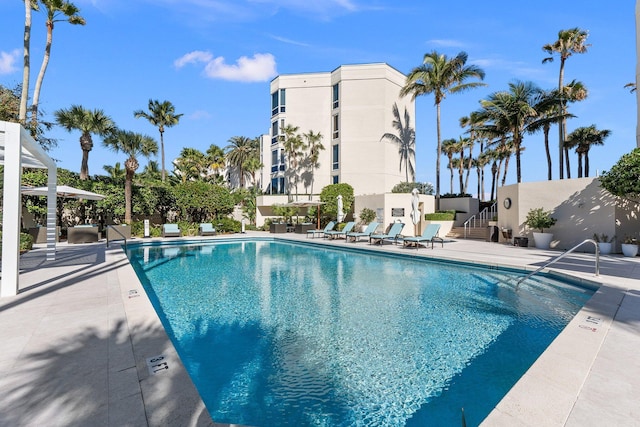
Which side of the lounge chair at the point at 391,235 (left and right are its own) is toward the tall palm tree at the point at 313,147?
right

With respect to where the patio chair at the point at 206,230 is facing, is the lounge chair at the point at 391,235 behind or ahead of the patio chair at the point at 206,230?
ahead

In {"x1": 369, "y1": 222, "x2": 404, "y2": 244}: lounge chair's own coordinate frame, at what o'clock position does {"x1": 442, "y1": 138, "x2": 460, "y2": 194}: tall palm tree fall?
The tall palm tree is roughly at 5 o'clock from the lounge chair.

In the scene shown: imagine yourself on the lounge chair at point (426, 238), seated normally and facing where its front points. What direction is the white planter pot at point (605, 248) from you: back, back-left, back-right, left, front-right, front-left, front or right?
back-left

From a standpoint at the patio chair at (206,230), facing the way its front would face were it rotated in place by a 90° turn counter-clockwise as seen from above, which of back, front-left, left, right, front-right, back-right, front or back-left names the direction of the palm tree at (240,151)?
front-left

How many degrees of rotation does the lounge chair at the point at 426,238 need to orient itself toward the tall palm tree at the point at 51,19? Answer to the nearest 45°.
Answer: approximately 45° to its right

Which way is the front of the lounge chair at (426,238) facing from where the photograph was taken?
facing the viewer and to the left of the viewer

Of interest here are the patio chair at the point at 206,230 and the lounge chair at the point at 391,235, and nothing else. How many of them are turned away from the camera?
0

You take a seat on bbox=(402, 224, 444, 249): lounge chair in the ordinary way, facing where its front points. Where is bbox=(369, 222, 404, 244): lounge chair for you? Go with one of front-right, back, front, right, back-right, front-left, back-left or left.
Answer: right

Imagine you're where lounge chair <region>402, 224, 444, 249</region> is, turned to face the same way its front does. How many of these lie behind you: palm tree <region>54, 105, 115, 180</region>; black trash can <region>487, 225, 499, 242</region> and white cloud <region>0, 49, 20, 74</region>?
1

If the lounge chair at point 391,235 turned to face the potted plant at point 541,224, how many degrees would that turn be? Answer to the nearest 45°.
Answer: approximately 135° to its left

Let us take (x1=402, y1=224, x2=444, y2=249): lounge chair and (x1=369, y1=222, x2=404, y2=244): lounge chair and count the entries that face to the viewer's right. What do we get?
0
